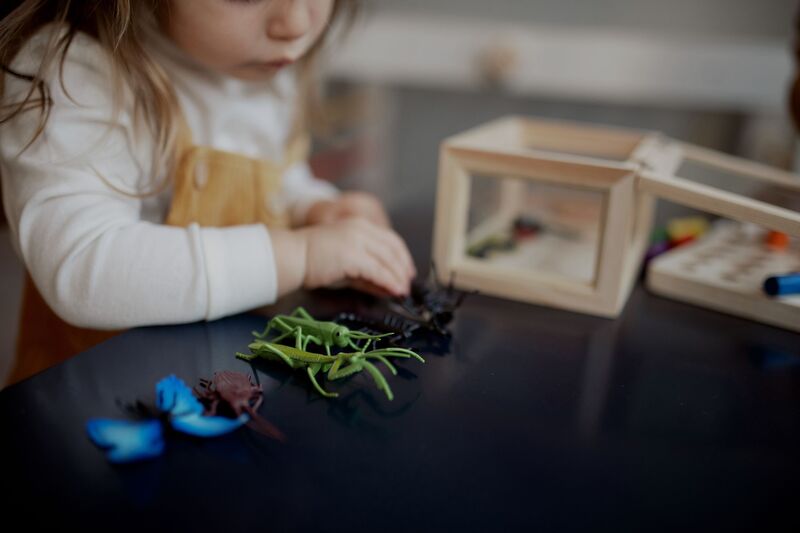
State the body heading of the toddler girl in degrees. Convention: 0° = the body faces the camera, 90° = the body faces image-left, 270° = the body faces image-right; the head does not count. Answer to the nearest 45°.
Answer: approximately 315°

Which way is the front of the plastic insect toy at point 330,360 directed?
to the viewer's right
